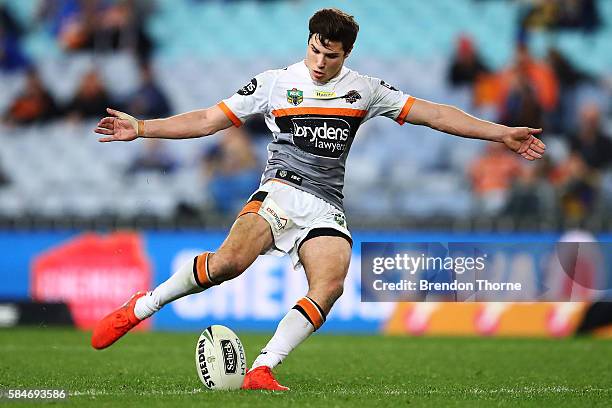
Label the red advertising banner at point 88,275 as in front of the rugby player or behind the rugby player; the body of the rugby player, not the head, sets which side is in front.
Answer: behind

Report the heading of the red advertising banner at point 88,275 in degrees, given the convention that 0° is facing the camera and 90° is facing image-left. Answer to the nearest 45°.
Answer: approximately 0°

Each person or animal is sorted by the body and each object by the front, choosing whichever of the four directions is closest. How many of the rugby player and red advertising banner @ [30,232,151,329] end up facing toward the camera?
2

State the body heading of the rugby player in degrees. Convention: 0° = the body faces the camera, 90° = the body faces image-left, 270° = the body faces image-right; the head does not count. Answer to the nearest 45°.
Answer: approximately 0°
